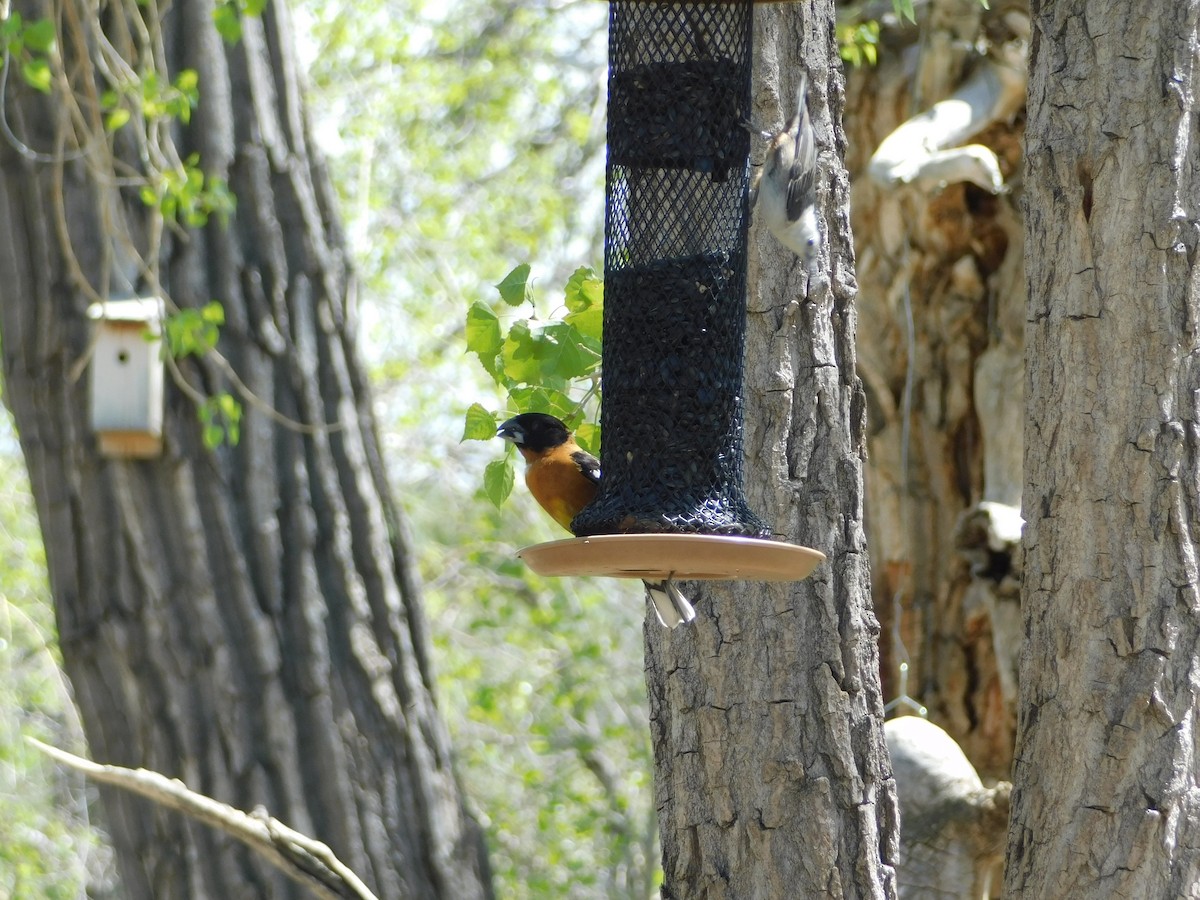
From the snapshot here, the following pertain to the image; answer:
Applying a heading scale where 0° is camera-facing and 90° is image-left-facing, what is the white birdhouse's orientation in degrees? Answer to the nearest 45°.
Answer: approximately 0°

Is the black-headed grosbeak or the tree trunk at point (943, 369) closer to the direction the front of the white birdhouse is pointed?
the black-headed grosbeak

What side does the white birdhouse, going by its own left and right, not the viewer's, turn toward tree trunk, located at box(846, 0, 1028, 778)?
left

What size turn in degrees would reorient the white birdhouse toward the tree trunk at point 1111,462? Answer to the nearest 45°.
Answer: approximately 45° to its left
